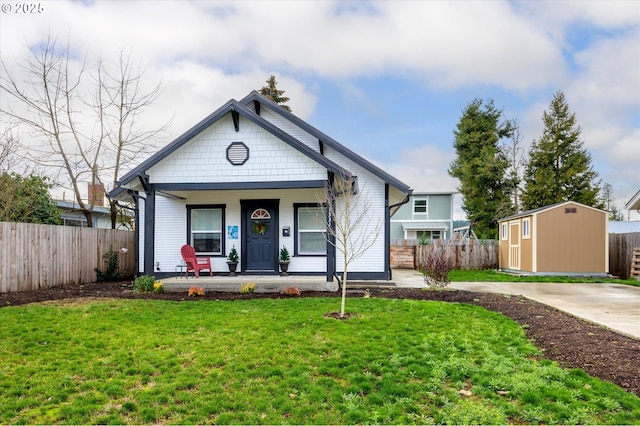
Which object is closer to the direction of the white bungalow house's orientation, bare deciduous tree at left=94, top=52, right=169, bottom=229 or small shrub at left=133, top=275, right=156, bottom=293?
the small shrub

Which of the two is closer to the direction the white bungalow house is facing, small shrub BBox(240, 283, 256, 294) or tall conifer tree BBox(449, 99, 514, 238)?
the small shrub

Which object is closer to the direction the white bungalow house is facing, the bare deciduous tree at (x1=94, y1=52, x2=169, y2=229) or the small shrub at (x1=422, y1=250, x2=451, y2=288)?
the small shrub

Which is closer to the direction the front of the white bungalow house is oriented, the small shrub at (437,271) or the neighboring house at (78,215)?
the small shrub

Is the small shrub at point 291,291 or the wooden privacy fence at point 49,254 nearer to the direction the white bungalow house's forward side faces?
the small shrub

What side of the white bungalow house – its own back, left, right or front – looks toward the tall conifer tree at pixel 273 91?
back

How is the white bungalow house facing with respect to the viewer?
toward the camera

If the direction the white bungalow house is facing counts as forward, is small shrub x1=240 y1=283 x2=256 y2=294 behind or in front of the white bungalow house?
in front

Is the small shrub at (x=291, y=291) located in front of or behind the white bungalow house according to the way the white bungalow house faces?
in front

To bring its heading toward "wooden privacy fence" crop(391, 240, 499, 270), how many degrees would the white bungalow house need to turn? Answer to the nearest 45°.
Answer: approximately 135° to its left
